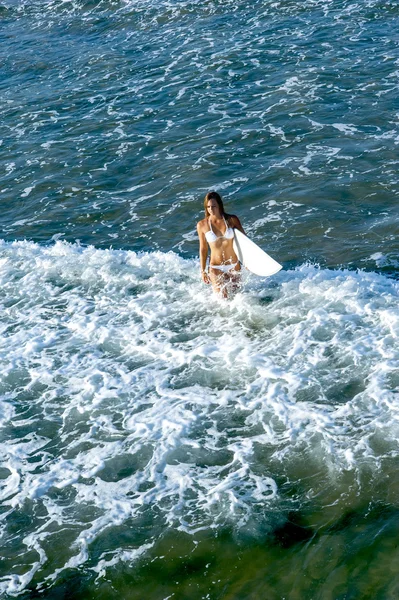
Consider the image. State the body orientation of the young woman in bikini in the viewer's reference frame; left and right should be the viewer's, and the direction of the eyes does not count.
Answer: facing the viewer
